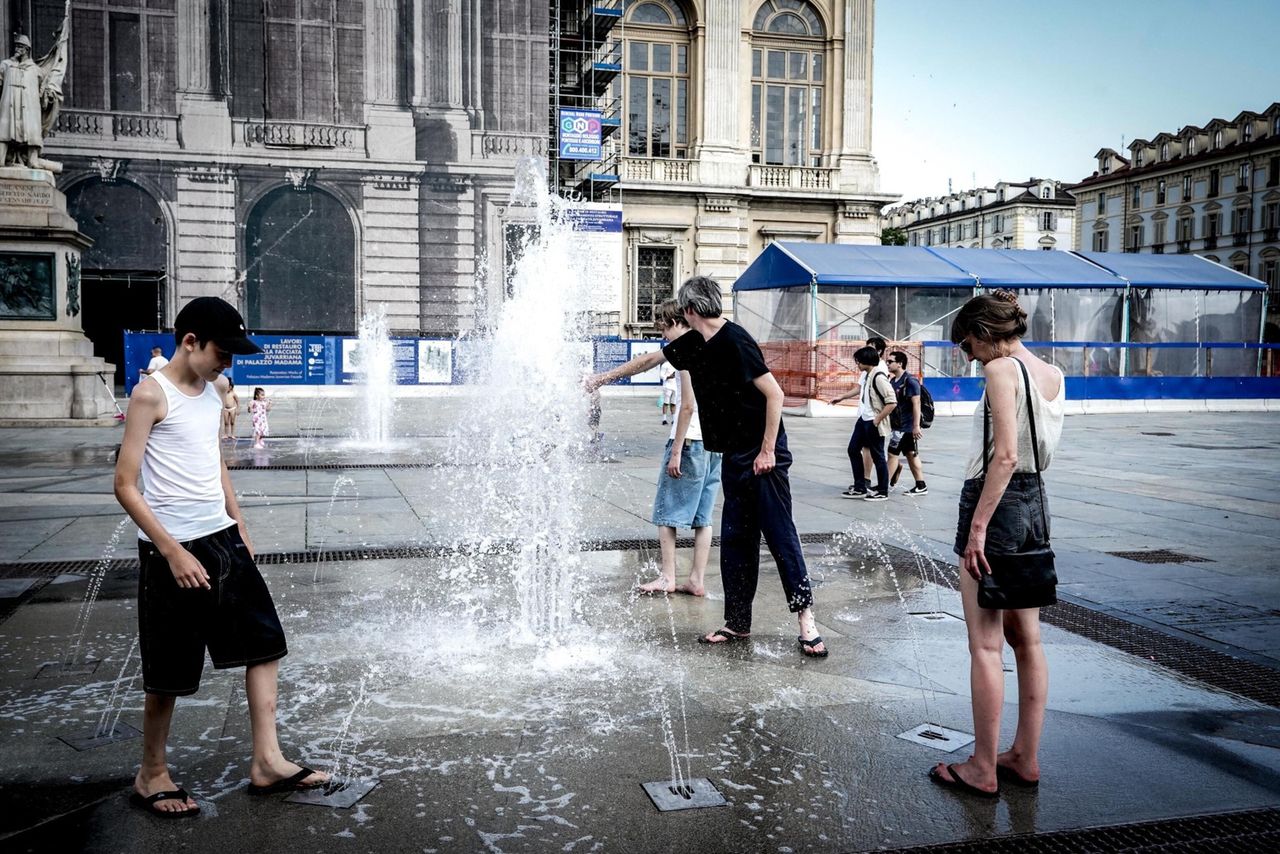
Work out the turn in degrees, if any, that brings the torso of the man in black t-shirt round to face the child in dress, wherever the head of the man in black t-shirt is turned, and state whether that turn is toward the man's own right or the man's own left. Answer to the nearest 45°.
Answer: approximately 90° to the man's own right

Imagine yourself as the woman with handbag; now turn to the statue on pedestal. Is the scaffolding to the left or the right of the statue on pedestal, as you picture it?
right

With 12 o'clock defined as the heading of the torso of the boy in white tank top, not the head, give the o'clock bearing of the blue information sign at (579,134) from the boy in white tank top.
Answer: The blue information sign is roughly at 8 o'clock from the boy in white tank top.

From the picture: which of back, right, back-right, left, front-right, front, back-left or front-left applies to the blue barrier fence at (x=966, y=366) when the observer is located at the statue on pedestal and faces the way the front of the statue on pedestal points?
left

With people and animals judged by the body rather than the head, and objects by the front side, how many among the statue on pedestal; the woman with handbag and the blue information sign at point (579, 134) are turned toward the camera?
2

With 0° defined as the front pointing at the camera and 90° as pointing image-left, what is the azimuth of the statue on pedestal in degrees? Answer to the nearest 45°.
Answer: approximately 0°

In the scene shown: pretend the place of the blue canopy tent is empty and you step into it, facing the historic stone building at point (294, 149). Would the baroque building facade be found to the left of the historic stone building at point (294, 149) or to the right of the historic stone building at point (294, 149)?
right

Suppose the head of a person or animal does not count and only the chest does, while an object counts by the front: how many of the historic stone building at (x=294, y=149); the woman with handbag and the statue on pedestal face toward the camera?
2

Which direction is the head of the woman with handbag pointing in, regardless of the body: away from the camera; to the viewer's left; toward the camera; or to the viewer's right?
to the viewer's left

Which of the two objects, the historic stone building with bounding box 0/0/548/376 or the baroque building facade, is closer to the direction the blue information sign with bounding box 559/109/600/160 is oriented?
the historic stone building

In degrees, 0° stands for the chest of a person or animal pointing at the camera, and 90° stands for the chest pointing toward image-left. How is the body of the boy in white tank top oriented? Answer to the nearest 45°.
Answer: approximately 315°

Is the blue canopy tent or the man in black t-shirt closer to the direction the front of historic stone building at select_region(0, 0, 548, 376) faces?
the man in black t-shirt
